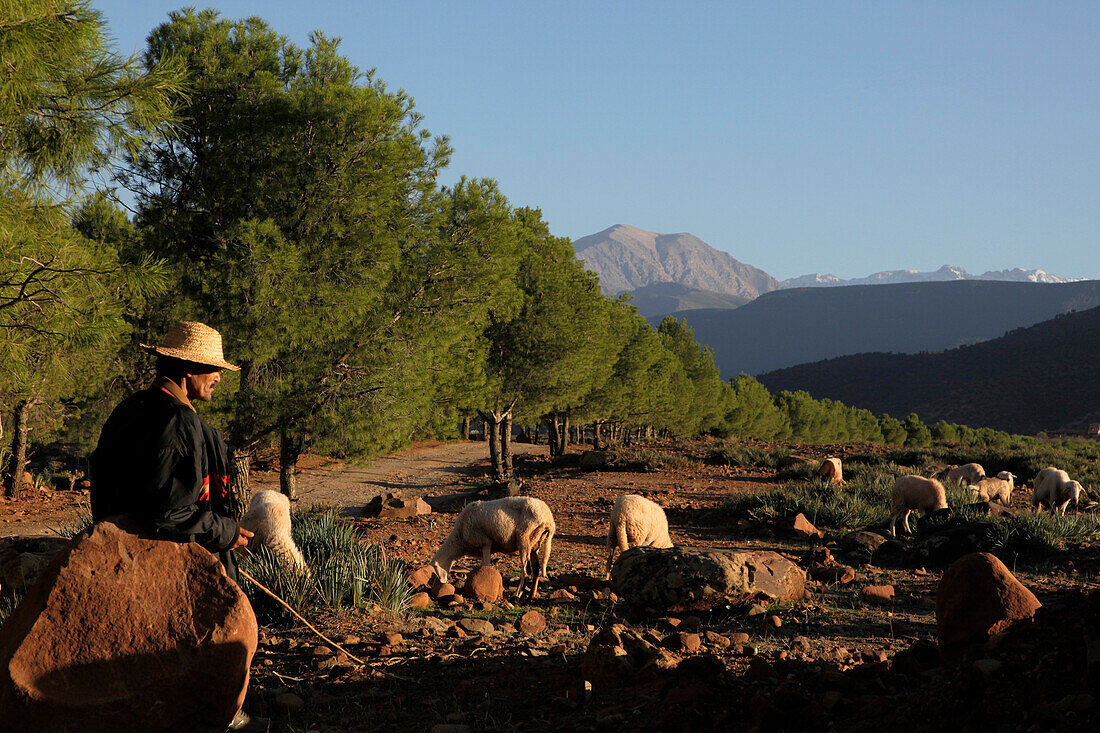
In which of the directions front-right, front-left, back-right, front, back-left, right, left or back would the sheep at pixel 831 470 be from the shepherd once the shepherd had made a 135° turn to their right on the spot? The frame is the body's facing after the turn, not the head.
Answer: back

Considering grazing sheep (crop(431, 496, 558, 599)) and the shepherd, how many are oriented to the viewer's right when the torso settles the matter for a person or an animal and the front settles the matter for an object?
1

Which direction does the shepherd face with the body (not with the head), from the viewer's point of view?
to the viewer's right

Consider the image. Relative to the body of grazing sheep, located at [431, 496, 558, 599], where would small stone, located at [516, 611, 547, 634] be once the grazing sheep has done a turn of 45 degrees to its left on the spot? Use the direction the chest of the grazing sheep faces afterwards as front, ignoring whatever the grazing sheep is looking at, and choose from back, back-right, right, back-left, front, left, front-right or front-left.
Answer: left

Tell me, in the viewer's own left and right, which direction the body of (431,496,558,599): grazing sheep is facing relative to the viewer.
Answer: facing away from the viewer and to the left of the viewer

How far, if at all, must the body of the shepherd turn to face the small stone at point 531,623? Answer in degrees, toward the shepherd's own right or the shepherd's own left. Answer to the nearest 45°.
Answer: approximately 45° to the shepherd's own left

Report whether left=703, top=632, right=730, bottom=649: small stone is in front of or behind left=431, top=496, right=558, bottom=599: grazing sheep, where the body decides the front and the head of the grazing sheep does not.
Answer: behind
